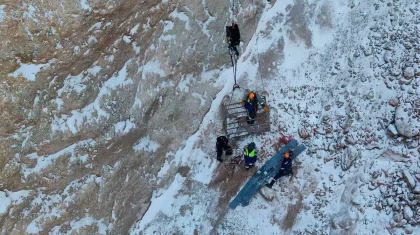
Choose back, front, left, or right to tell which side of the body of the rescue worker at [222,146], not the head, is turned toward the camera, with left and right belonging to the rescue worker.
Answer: right

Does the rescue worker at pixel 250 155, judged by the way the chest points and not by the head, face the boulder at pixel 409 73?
no

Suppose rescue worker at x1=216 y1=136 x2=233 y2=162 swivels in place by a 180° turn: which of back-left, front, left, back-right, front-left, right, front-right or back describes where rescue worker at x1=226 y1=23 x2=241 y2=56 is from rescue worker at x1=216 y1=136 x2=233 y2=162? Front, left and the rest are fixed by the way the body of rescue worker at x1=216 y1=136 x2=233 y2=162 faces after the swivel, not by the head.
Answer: back-right

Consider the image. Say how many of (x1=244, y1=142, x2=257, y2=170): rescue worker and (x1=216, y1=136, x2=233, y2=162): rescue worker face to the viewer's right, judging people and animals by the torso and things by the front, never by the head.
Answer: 1

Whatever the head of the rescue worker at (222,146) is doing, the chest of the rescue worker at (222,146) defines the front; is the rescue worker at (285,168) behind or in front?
in front

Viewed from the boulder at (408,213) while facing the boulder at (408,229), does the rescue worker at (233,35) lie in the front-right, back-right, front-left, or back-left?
back-right

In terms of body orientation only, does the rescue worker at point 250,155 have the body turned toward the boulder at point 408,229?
no

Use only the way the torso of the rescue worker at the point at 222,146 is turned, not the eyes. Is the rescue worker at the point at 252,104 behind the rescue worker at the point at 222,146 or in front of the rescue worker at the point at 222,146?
in front
